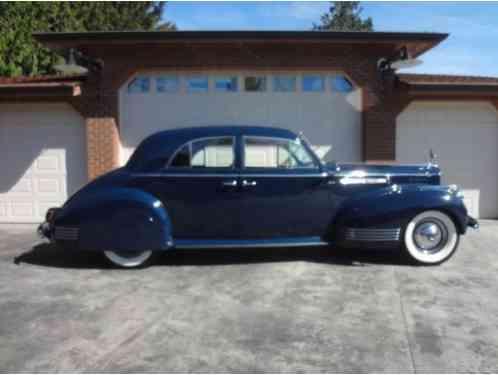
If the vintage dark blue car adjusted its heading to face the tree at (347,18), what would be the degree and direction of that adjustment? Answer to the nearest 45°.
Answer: approximately 90° to its left

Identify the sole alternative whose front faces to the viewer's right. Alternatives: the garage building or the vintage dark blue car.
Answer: the vintage dark blue car

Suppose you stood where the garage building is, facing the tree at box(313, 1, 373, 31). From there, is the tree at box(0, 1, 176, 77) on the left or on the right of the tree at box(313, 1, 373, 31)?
left

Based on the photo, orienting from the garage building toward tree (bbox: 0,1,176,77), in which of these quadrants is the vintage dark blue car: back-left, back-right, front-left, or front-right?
back-left

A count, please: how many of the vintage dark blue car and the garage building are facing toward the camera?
1

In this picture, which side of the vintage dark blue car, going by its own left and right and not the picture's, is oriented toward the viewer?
right

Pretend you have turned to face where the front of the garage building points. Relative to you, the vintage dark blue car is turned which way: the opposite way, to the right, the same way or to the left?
to the left

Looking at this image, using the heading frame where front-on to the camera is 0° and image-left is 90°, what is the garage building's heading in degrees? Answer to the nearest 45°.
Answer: approximately 0°

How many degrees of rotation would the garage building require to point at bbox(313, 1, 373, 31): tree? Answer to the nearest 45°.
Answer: approximately 180°

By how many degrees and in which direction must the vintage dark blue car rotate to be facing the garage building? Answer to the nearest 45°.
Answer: approximately 90° to its left

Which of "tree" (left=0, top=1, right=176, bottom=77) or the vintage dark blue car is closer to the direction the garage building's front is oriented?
the vintage dark blue car

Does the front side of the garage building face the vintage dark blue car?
yes

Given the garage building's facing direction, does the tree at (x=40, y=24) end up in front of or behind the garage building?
behind
